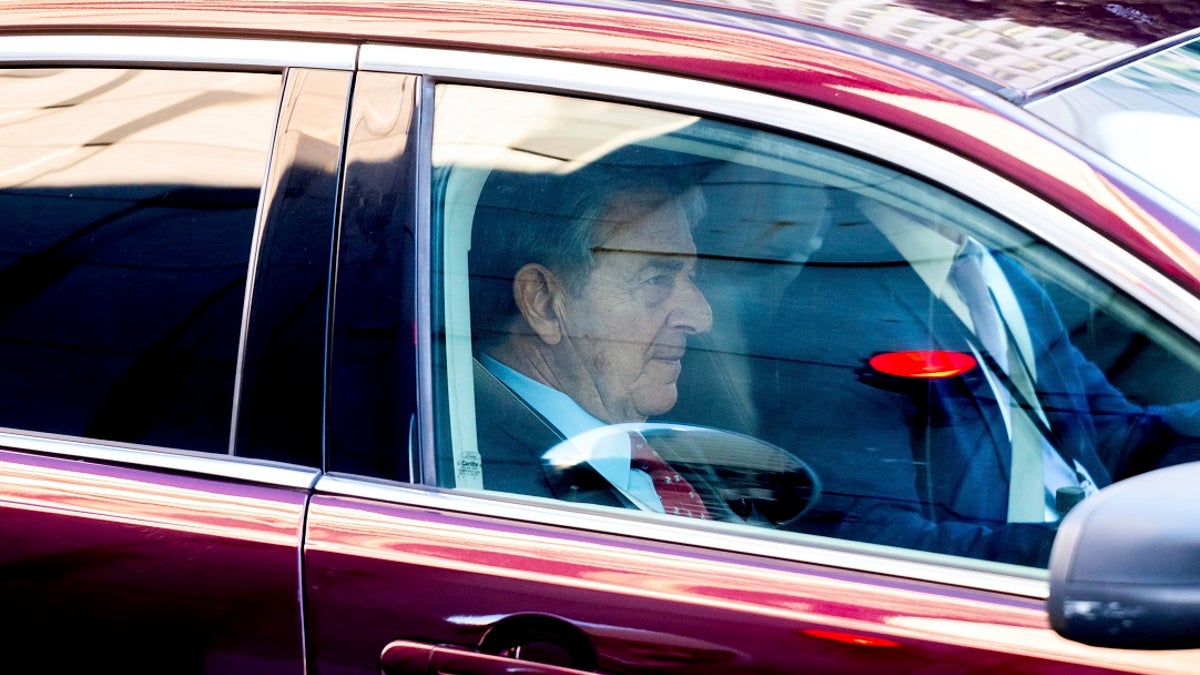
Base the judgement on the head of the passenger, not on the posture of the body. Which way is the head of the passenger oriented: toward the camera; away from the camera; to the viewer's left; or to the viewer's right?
to the viewer's right

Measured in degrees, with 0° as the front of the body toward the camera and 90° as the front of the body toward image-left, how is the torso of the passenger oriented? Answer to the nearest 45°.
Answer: approximately 270°
